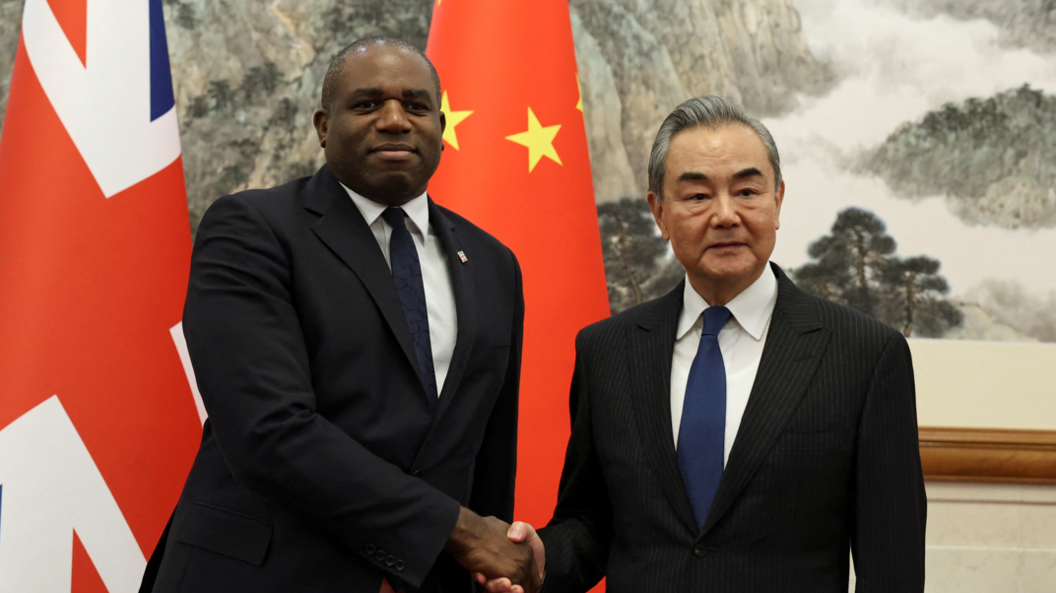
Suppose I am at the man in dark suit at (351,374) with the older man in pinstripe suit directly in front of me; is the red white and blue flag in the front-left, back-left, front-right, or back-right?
back-left

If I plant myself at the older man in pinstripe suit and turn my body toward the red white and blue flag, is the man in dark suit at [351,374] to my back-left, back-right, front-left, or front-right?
front-left

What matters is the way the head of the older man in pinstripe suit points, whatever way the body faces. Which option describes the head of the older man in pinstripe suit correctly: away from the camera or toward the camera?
toward the camera

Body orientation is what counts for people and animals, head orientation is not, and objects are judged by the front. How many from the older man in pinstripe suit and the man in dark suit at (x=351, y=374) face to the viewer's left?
0

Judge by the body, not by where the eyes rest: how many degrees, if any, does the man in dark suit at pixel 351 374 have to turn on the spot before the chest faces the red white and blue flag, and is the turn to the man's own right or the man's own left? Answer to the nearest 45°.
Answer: approximately 180°

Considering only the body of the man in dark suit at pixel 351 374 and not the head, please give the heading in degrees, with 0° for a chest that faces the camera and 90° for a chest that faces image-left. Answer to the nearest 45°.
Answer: approximately 315°

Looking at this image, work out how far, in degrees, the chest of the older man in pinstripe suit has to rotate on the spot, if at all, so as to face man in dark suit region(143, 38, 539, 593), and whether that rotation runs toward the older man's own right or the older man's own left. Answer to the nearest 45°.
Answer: approximately 90° to the older man's own right

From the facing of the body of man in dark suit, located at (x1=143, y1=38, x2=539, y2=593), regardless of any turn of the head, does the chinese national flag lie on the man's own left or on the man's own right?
on the man's own left

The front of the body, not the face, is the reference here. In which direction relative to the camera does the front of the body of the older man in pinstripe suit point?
toward the camera

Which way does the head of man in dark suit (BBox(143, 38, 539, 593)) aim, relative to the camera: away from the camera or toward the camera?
toward the camera
